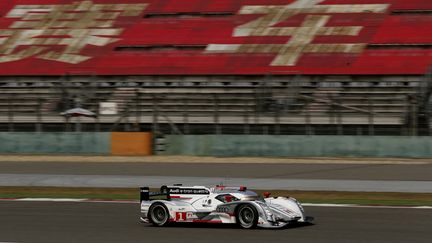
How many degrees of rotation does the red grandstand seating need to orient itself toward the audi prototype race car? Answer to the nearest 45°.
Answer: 0° — it already faces it

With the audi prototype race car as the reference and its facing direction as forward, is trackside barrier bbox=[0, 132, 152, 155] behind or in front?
behind

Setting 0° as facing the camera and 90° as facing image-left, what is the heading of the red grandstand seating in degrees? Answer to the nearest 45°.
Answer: approximately 0°

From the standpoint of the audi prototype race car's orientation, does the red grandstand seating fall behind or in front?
behind

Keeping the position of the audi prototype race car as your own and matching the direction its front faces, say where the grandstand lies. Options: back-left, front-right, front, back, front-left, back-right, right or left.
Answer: back-left

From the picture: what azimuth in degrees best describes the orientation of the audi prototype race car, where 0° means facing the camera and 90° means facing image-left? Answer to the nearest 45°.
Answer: approximately 315°

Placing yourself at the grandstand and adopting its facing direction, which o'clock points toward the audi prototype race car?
The audi prototype race car is roughly at 12 o'clock from the grandstand.
